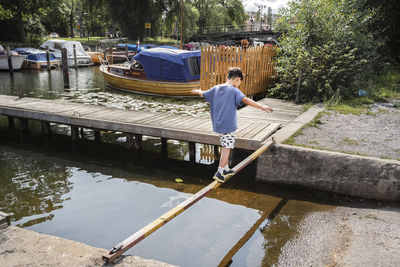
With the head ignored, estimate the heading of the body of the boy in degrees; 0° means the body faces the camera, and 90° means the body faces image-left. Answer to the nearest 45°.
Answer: approximately 225°

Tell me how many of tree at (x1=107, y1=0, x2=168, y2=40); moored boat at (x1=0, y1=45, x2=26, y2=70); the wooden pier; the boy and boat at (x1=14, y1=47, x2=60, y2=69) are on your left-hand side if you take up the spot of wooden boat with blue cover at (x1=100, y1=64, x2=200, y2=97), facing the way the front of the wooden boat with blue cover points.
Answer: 2

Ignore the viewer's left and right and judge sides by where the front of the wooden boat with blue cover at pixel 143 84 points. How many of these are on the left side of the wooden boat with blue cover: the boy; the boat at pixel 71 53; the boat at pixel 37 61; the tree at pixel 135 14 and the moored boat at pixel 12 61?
1

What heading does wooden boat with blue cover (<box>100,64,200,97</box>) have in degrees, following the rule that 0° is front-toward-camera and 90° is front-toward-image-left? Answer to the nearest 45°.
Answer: approximately 90°

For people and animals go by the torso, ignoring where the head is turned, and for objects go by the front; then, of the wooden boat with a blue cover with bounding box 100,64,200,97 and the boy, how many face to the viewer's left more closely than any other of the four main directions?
1

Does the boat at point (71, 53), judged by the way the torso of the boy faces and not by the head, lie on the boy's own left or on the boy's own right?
on the boy's own left

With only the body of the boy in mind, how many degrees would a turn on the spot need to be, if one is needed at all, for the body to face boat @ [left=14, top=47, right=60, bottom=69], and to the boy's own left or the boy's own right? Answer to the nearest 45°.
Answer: approximately 90° to the boy's own left

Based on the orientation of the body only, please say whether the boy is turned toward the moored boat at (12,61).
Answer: no

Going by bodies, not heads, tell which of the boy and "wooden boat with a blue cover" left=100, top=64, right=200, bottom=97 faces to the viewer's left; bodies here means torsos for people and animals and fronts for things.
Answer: the wooden boat with a blue cover

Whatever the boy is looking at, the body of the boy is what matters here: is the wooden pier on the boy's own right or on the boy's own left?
on the boy's own left

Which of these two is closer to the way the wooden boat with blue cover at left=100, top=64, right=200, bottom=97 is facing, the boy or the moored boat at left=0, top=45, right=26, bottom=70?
the moored boat

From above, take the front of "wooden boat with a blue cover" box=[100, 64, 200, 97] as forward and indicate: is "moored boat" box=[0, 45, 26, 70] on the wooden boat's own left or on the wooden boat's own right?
on the wooden boat's own right

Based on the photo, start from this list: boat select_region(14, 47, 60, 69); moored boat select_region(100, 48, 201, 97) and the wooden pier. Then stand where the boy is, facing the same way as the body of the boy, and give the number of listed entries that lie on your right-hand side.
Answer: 0

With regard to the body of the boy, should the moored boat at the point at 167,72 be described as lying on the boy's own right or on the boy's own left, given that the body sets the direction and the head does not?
on the boy's own left
